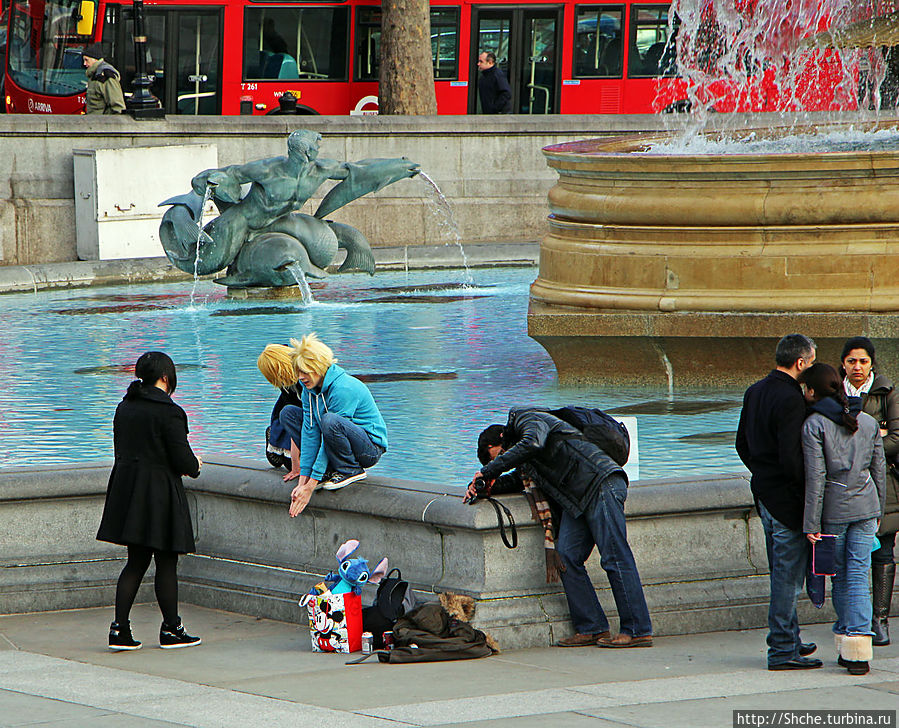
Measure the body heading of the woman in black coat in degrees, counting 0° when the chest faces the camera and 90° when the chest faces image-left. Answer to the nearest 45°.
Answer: approximately 225°

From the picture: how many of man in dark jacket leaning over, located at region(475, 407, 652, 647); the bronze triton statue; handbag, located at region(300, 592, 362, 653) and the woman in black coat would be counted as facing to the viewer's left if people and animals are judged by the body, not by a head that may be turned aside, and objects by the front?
1

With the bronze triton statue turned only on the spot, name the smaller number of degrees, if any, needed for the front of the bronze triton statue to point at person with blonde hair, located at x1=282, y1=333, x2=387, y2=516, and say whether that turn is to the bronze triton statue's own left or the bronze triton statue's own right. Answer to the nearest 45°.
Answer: approximately 45° to the bronze triton statue's own right

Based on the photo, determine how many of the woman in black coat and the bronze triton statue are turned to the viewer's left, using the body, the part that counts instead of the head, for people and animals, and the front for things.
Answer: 0

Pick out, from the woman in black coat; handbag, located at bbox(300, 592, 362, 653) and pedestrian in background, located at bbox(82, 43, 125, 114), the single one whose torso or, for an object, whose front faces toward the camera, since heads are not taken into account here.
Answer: the handbag

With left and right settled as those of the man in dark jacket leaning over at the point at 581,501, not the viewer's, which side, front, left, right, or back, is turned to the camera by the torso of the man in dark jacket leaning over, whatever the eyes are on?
left

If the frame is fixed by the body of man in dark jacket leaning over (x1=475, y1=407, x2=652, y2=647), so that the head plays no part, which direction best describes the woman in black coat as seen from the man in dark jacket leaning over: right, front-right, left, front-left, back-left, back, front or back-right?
front

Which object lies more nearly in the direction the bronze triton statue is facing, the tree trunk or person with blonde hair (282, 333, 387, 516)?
the person with blonde hair

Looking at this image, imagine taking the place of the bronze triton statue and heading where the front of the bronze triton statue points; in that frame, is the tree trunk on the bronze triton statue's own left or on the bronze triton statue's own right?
on the bronze triton statue's own left

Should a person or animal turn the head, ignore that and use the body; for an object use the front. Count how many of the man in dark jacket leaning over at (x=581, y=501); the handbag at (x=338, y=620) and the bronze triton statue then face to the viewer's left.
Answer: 1

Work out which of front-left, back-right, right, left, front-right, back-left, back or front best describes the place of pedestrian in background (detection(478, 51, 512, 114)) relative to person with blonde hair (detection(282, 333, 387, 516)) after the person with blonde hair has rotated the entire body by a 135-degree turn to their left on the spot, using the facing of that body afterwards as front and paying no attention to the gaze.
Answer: left

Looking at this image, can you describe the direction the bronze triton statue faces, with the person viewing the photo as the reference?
facing the viewer and to the right of the viewer

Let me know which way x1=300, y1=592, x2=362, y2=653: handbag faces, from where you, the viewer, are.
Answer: facing the viewer

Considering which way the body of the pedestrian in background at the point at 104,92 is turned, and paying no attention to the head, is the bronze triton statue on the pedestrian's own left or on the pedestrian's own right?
on the pedestrian's own left

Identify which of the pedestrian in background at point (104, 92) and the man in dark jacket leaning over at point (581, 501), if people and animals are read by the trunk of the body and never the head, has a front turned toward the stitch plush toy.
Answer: the man in dark jacket leaning over

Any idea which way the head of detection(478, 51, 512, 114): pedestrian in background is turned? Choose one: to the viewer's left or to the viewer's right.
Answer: to the viewer's left

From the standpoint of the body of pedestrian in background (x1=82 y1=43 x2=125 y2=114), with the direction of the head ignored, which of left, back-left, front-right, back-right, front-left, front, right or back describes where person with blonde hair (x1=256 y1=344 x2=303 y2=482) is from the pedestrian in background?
left

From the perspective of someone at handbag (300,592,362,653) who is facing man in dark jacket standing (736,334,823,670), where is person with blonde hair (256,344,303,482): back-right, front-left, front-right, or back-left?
back-left
